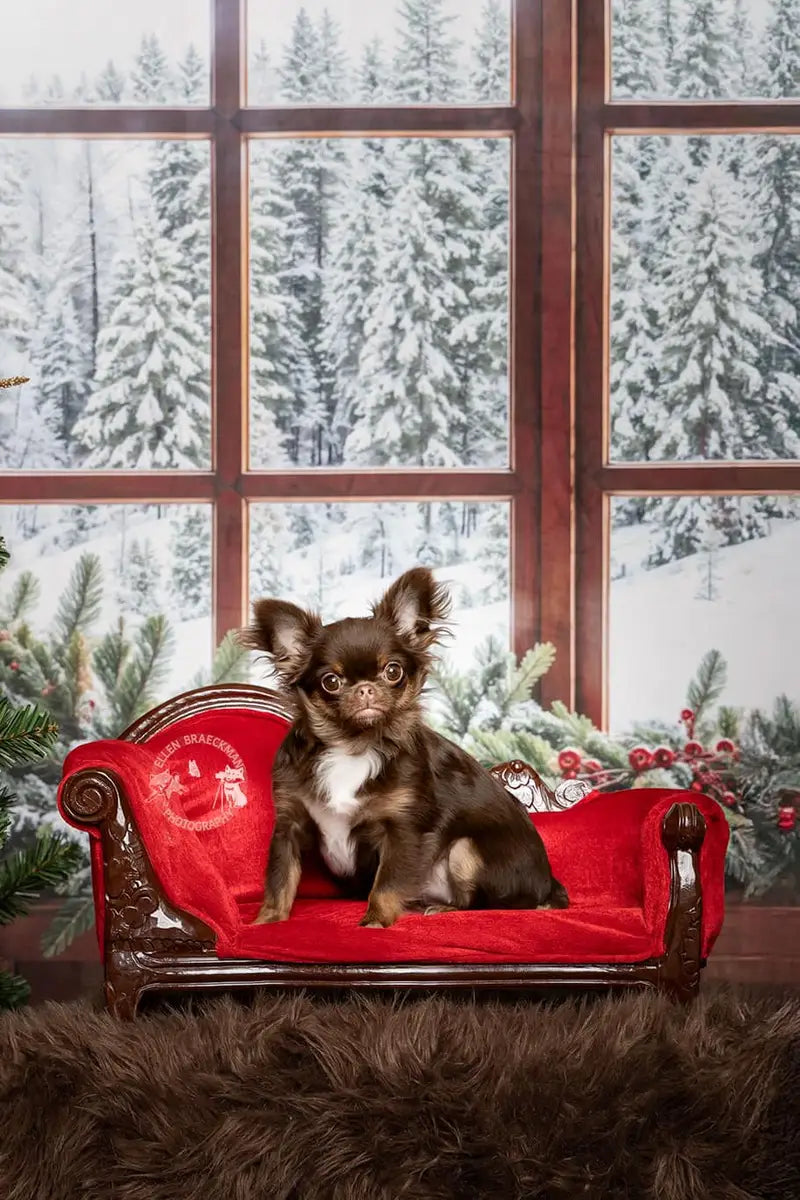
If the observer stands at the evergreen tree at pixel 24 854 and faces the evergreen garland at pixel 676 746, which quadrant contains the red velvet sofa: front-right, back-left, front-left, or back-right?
front-right

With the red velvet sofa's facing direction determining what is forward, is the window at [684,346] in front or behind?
behind

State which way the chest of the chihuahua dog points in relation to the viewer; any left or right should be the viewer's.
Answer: facing the viewer and to the left of the viewer

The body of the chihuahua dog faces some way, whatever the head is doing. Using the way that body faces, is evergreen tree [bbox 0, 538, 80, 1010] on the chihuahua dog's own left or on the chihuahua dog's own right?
on the chihuahua dog's own right

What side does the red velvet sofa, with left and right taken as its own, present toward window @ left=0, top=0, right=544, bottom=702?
back

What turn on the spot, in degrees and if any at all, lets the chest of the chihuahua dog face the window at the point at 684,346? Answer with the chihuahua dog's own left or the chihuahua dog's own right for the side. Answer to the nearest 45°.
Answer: approximately 180°

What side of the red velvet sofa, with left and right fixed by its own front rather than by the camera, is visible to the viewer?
front

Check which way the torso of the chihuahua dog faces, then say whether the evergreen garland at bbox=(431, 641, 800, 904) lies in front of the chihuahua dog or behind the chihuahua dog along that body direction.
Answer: behind
